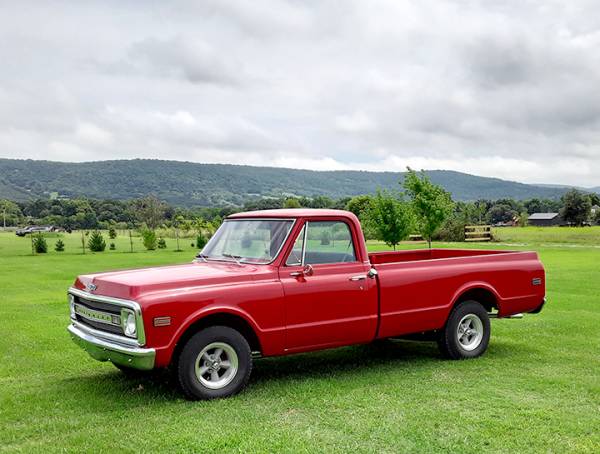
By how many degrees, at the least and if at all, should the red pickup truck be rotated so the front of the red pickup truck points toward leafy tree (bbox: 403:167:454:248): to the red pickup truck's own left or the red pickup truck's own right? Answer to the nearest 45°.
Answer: approximately 135° to the red pickup truck's own right

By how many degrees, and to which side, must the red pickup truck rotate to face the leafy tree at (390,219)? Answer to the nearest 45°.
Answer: approximately 135° to its right

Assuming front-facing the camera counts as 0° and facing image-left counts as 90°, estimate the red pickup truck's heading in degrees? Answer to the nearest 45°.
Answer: approximately 45°

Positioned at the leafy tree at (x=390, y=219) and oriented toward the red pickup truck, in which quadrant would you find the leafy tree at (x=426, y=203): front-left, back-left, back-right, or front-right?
back-left
